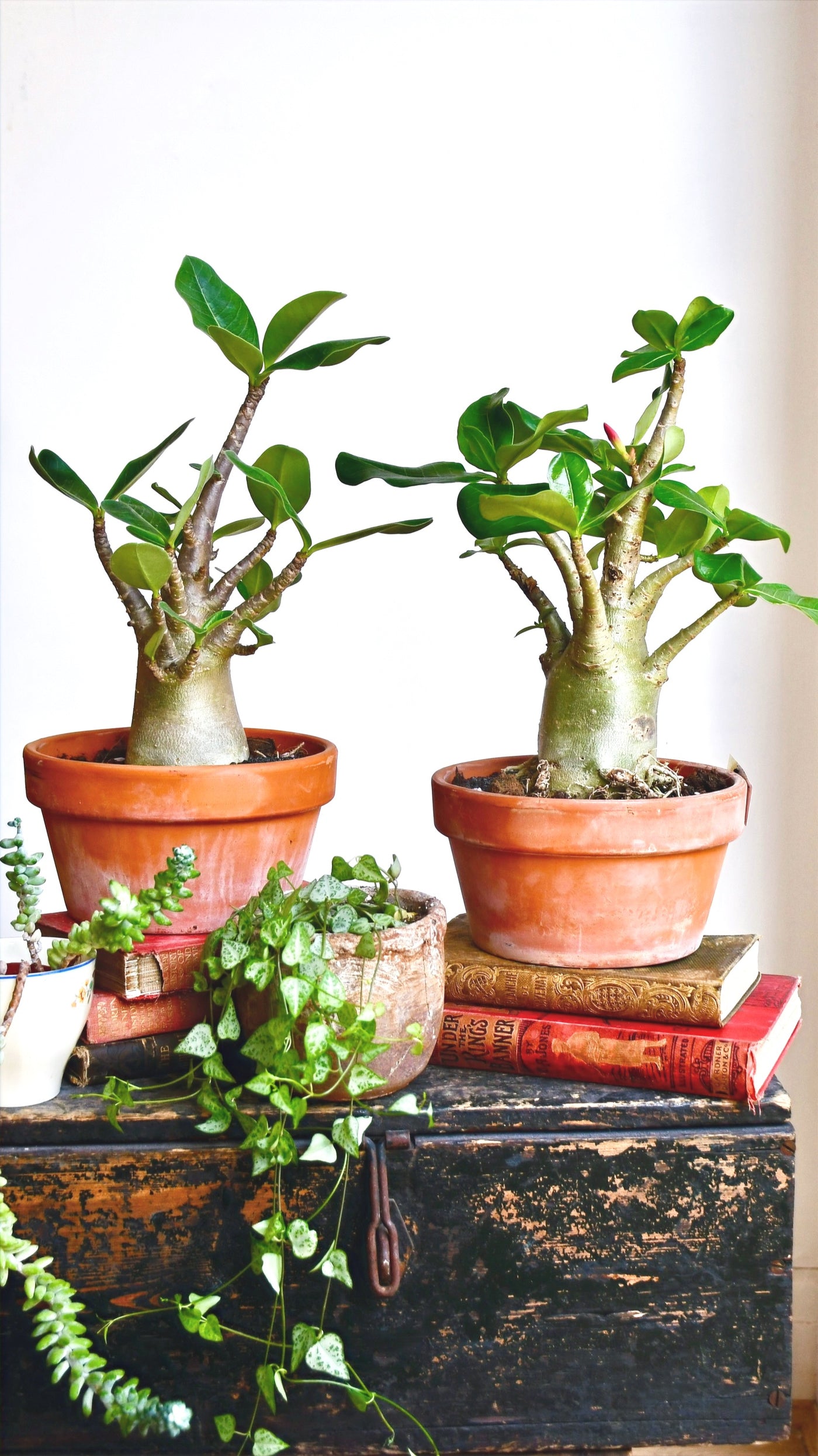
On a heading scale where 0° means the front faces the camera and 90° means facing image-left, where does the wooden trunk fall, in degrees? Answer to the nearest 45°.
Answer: approximately 0°
